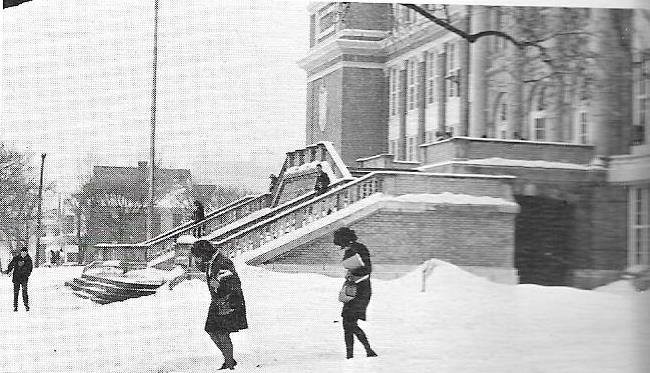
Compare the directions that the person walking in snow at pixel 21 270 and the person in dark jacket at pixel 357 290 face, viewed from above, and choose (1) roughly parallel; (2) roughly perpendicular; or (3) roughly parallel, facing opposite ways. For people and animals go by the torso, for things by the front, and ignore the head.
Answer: roughly perpendicular

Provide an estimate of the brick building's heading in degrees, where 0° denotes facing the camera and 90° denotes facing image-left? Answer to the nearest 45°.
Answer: approximately 45°

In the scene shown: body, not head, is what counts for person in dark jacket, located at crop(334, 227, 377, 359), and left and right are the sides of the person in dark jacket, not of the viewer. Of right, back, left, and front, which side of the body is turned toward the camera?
left

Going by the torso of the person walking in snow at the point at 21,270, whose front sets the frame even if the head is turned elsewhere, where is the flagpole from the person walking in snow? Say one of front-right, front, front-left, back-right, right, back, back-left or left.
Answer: left

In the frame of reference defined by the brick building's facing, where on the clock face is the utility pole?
The utility pole is roughly at 1 o'clock from the brick building.

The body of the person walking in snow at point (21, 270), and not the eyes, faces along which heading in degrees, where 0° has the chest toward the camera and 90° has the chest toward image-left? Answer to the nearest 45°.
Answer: approximately 0°
